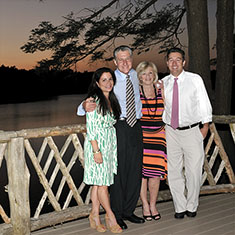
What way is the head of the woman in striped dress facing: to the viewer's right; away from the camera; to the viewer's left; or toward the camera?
toward the camera

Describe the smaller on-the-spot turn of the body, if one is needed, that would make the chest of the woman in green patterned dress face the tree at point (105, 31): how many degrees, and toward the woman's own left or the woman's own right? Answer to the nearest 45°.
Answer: approximately 135° to the woman's own left

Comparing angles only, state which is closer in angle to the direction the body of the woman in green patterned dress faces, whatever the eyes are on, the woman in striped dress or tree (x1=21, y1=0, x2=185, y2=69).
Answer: the woman in striped dress

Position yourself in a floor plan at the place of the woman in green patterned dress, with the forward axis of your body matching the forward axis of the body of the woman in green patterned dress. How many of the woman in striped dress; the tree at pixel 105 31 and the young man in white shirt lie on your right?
0

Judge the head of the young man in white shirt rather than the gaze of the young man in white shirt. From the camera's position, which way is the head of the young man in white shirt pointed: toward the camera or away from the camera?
toward the camera

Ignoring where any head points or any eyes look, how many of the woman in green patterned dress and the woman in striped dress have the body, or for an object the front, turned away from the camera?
0

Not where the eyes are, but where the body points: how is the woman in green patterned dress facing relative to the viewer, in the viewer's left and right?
facing the viewer and to the right of the viewer

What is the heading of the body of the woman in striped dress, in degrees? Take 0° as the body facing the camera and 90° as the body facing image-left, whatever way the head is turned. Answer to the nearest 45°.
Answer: approximately 0°
